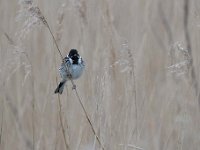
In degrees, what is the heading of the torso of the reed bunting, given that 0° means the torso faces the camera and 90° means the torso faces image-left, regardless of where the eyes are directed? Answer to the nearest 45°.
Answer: approximately 315°
